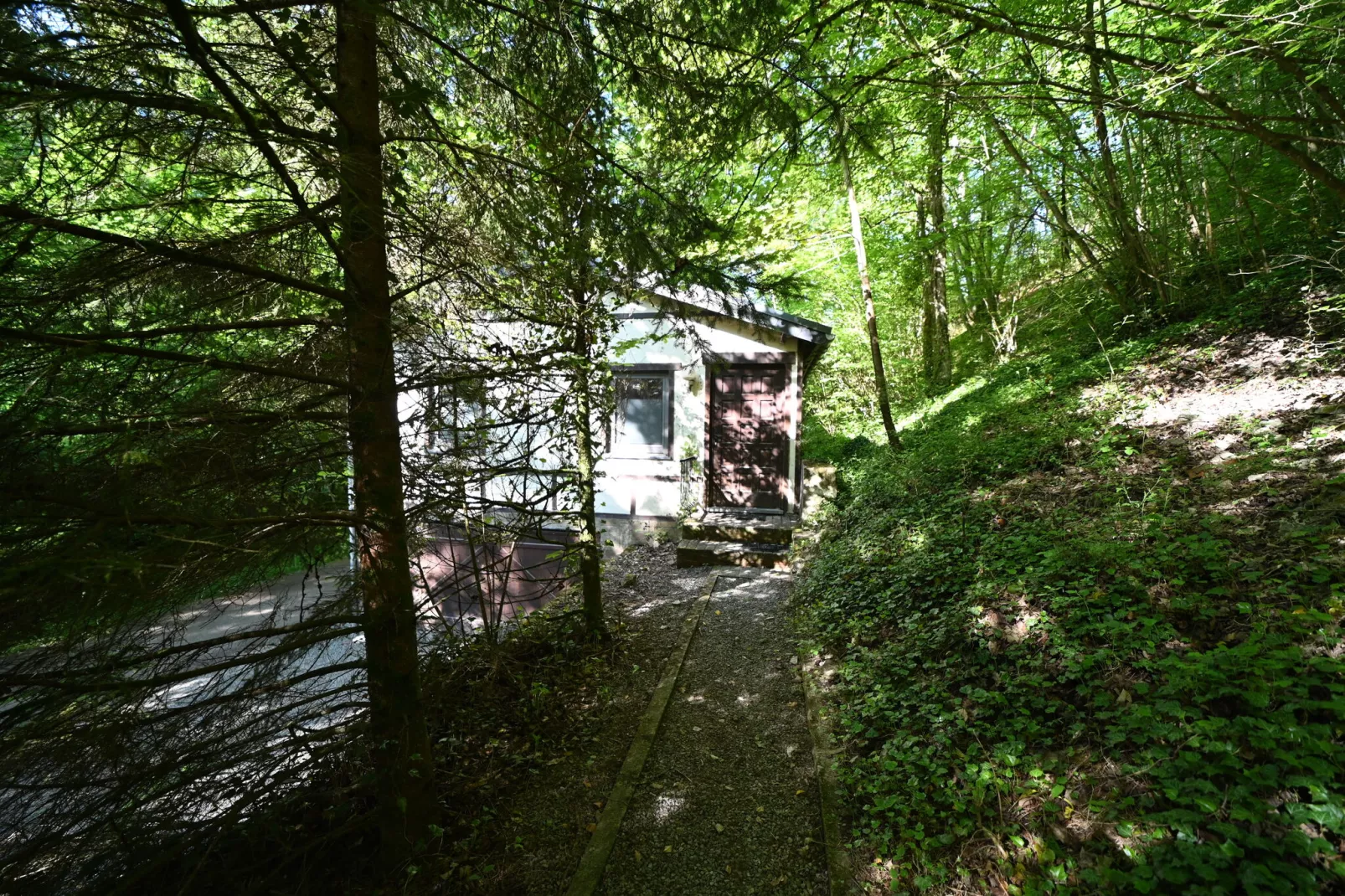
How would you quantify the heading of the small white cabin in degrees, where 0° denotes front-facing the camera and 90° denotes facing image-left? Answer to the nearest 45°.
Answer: approximately 0°

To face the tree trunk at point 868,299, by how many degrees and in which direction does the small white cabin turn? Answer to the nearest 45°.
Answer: approximately 90° to its left

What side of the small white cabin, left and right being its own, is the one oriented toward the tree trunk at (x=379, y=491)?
front

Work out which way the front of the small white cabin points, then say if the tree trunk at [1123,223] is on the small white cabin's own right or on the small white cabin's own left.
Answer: on the small white cabin's own left

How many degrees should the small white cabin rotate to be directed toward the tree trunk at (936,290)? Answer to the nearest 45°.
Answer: approximately 135° to its left
